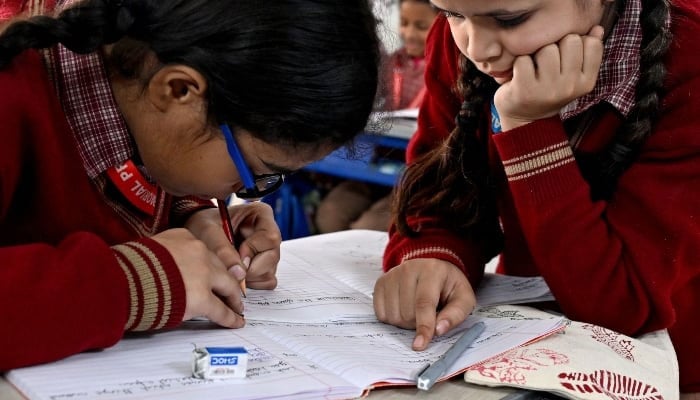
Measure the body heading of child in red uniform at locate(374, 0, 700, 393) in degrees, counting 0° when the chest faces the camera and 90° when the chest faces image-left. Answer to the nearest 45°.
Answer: approximately 45°

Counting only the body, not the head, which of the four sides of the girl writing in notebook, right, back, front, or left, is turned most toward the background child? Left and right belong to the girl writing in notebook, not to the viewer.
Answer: left

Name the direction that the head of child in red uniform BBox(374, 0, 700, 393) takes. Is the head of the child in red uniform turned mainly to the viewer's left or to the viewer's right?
to the viewer's left

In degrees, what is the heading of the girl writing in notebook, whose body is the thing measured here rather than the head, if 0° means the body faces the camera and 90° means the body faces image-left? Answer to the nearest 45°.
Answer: approximately 270°

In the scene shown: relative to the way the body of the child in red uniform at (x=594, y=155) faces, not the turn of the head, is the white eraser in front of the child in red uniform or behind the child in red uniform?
in front

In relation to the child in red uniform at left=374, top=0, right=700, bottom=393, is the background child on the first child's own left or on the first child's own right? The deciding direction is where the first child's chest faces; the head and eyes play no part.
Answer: on the first child's own right

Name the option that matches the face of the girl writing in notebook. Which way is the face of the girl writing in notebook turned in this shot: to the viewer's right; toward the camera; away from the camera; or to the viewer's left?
to the viewer's right

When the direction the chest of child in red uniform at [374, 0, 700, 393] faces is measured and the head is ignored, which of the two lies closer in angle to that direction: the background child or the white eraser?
the white eraser

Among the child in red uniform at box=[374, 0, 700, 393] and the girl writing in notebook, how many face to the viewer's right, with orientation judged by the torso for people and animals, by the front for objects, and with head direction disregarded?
1
